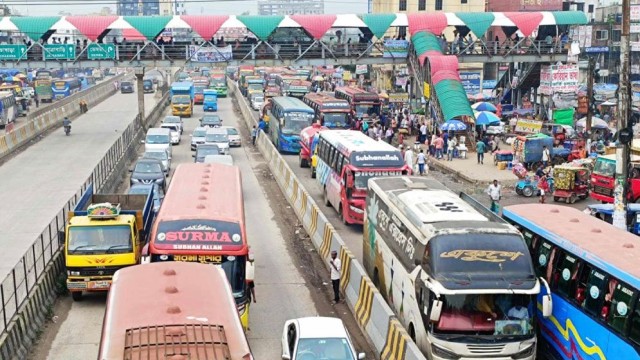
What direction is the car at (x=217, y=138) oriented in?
toward the camera

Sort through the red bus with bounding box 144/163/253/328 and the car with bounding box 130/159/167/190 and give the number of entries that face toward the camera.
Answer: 2

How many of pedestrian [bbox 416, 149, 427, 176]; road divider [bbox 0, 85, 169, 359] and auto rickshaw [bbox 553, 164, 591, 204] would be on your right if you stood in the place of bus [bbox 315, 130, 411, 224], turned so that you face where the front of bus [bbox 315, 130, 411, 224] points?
1

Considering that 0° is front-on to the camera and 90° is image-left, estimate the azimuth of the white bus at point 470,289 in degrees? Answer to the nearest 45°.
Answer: approximately 315°

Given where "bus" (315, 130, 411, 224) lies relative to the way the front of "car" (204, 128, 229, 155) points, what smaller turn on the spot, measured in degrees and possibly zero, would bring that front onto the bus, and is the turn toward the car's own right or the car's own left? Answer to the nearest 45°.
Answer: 0° — it already faces it

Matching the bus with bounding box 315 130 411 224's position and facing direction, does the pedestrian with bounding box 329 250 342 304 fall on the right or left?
on its right

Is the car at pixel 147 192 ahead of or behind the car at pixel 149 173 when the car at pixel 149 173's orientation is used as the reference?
ahead

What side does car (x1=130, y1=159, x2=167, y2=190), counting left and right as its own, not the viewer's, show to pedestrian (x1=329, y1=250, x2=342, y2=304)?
front

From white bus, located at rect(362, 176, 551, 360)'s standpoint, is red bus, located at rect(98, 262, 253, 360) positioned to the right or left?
on its right

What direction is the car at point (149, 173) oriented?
toward the camera

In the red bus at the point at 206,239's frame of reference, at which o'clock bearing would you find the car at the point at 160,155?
The car is roughly at 6 o'clock from the red bus.

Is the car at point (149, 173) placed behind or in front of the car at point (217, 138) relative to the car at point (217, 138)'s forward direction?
in front

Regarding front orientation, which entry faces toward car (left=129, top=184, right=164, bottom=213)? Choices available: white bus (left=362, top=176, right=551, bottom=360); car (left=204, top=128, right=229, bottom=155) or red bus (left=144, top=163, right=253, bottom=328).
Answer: car (left=204, top=128, right=229, bottom=155)

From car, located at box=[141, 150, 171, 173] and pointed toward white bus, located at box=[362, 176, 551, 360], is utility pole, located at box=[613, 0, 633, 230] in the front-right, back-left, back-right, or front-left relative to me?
front-left

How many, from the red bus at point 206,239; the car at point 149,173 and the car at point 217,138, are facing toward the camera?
3

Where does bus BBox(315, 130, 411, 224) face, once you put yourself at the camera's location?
facing the viewer and to the right of the viewer
